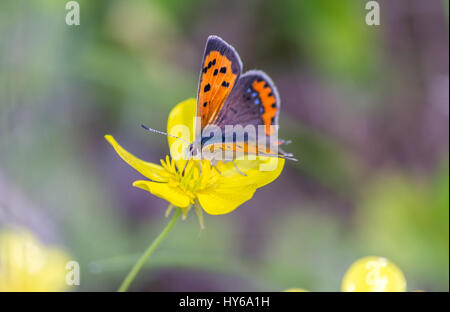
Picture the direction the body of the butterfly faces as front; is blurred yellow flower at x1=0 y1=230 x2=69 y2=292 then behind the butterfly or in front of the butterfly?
in front

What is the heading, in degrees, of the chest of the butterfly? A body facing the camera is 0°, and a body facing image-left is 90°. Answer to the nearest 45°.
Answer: approximately 90°
